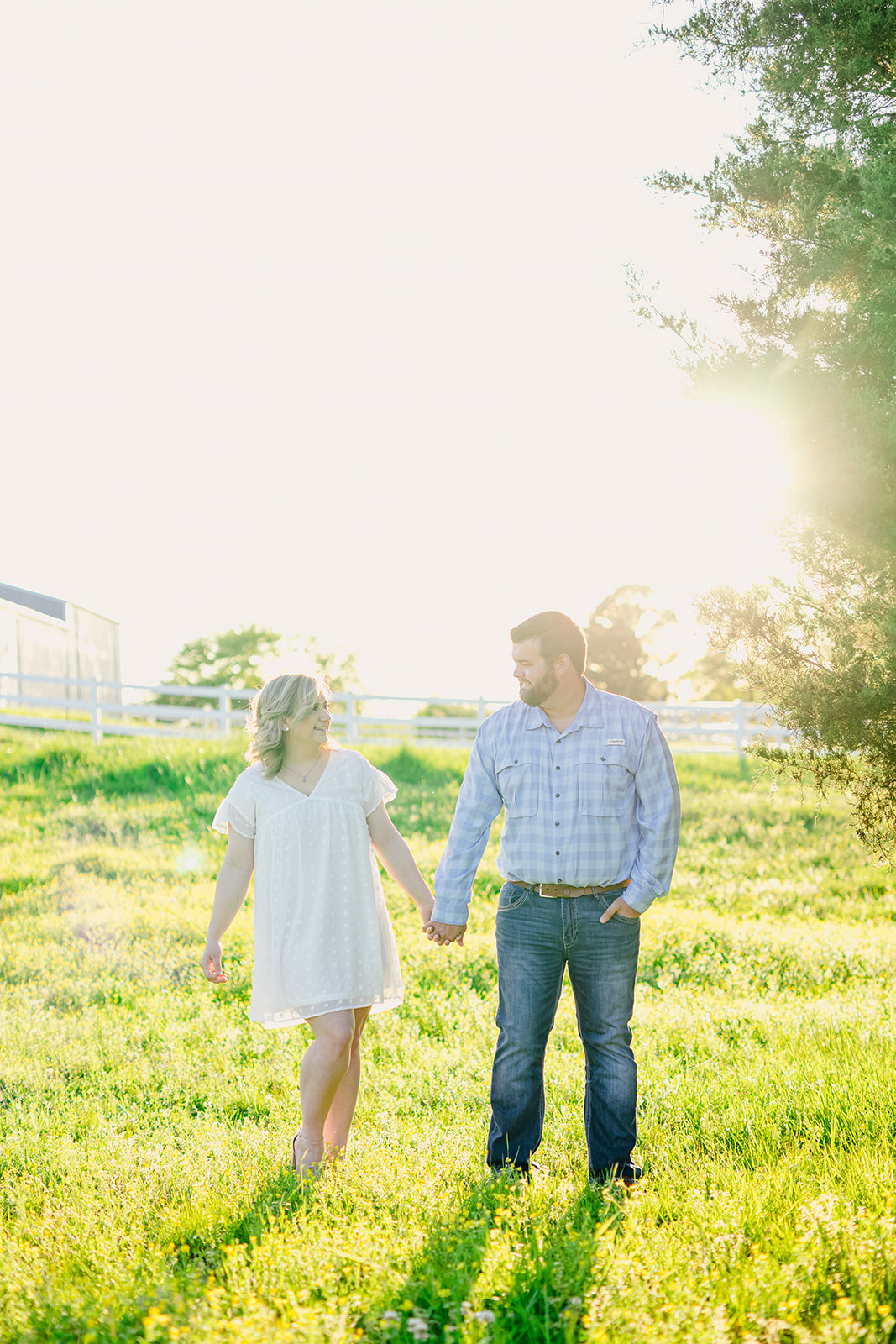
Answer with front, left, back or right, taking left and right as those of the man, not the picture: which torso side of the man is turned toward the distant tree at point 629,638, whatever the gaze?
back

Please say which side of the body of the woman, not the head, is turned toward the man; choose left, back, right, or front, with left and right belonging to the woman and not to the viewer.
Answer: left

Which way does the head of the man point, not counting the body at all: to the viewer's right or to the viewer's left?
to the viewer's left

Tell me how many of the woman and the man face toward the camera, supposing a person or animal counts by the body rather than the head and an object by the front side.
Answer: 2

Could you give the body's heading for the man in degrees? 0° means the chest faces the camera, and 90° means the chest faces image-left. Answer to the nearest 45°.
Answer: approximately 0°

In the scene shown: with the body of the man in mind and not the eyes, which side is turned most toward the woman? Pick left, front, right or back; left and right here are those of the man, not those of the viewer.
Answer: right

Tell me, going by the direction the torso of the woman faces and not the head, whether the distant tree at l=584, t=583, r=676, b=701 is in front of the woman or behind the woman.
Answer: behind
